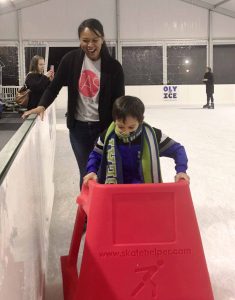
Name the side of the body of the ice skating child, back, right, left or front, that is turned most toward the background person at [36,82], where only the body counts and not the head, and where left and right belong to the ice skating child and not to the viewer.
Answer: back

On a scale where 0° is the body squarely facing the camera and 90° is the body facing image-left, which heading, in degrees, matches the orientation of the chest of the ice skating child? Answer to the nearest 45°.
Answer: approximately 0°

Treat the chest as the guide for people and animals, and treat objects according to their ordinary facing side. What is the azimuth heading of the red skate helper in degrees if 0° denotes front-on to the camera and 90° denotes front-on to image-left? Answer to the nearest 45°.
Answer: approximately 0°
